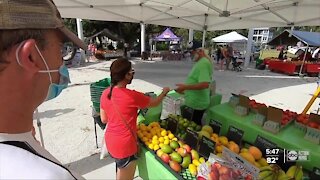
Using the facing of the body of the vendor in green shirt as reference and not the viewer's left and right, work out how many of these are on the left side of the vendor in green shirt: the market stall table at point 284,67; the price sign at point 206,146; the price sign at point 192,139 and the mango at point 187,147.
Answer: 3

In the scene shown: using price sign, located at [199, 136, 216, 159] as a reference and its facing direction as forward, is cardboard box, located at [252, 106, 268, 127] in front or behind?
behind

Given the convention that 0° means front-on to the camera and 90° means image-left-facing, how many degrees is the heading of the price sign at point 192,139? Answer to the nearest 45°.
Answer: approximately 45°

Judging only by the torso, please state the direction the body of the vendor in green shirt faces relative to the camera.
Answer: to the viewer's left

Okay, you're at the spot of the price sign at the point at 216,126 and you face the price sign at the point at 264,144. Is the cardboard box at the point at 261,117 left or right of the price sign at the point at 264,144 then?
left

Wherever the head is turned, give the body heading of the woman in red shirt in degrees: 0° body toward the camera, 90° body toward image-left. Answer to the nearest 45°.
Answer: approximately 225°

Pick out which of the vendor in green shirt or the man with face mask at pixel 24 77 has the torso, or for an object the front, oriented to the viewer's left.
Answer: the vendor in green shirt

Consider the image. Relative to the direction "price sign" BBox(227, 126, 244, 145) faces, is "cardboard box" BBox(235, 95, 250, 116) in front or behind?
behind

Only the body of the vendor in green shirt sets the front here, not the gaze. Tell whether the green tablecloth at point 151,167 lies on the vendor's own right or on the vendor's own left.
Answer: on the vendor's own left

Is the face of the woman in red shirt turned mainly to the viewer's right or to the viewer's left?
to the viewer's right

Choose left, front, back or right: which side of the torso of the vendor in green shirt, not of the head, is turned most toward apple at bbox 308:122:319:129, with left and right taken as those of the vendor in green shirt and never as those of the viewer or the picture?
back

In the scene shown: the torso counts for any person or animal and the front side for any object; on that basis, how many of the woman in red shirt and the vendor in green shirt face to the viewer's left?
1

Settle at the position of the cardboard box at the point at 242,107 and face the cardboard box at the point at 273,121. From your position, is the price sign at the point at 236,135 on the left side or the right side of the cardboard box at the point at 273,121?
right

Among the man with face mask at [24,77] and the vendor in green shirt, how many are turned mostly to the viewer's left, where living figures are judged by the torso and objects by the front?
1

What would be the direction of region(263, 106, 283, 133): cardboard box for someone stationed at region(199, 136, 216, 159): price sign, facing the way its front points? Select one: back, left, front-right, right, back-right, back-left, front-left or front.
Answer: back
